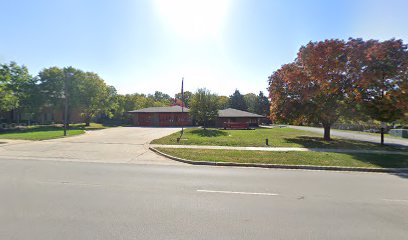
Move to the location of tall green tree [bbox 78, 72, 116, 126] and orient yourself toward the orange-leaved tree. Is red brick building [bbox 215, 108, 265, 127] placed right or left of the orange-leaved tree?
left

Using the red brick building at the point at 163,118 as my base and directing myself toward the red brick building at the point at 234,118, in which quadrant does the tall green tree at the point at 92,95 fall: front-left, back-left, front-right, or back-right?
back-right

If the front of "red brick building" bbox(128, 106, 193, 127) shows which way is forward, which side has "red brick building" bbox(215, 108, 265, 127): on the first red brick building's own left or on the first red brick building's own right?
on the first red brick building's own left

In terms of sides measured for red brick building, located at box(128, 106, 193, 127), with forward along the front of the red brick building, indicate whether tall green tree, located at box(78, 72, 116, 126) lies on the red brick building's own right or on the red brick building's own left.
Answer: on the red brick building's own right

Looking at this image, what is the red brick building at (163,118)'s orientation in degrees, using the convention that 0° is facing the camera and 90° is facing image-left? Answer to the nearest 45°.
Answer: approximately 0°

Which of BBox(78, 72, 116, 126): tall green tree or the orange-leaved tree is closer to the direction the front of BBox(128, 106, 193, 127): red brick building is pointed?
the orange-leaved tree

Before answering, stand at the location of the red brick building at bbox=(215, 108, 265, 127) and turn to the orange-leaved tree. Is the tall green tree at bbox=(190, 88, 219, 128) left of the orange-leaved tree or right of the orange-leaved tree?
right
